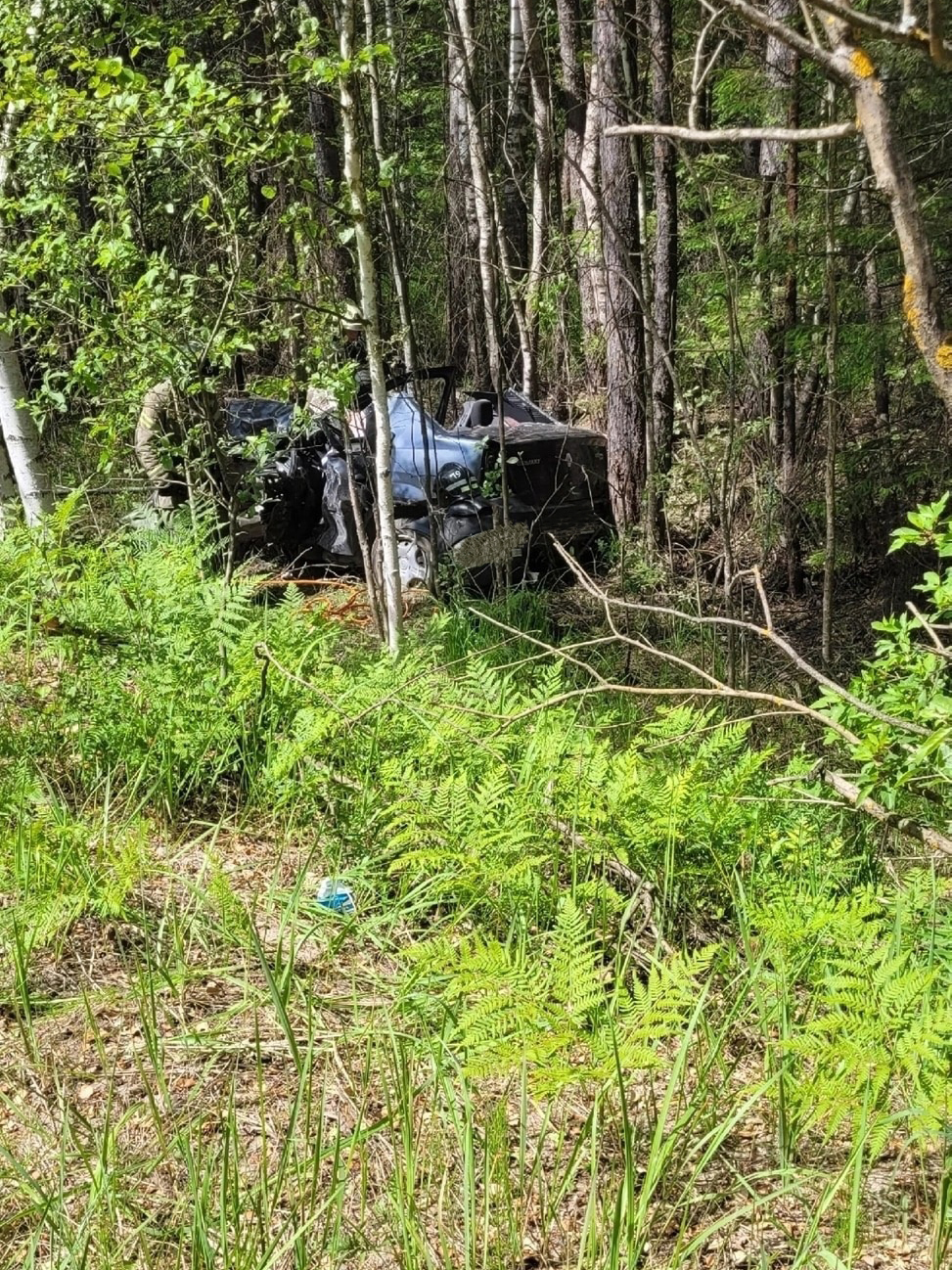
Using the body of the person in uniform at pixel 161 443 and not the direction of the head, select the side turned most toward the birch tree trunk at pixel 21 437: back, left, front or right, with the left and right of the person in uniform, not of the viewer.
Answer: back

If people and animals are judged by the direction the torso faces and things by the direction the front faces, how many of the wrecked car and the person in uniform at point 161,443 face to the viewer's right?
1

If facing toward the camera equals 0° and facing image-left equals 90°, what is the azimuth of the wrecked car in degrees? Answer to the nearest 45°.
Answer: approximately 135°

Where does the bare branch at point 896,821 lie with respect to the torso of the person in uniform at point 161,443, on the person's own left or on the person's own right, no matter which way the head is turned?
on the person's own right

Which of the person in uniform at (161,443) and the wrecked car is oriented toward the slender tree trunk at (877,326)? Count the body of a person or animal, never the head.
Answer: the person in uniform

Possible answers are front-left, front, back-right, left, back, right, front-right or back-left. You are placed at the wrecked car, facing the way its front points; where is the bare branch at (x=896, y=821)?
back-left

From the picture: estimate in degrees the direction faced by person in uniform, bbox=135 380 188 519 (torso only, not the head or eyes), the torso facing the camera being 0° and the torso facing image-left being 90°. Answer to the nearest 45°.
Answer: approximately 270°

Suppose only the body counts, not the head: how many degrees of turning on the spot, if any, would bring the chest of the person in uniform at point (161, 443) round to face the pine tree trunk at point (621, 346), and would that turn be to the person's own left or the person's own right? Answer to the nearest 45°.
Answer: approximately 45° to the person's own left

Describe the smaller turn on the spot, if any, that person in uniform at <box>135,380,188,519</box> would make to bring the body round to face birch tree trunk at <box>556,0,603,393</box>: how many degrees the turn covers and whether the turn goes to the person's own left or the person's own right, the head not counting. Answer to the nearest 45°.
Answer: approximately 45° to the person's own left

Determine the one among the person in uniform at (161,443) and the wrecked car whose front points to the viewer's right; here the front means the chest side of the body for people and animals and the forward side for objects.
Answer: the person in uniform
